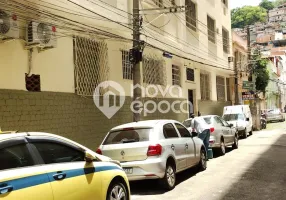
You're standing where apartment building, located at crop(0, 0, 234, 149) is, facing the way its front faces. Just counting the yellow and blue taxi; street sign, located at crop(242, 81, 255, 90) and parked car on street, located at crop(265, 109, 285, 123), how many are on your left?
2

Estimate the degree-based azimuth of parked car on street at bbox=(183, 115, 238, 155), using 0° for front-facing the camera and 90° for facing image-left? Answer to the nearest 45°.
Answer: approximately 225°

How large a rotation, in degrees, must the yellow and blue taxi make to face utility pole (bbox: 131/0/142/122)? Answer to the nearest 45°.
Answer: approximately 45° to its left

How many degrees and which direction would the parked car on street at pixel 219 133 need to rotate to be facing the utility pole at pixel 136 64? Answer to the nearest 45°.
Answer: approximately 180°

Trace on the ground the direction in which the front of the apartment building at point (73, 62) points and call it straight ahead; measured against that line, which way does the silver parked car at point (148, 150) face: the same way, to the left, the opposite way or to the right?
to the left

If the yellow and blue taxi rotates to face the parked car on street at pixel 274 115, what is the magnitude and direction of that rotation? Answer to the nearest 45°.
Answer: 0° — it already faces it
